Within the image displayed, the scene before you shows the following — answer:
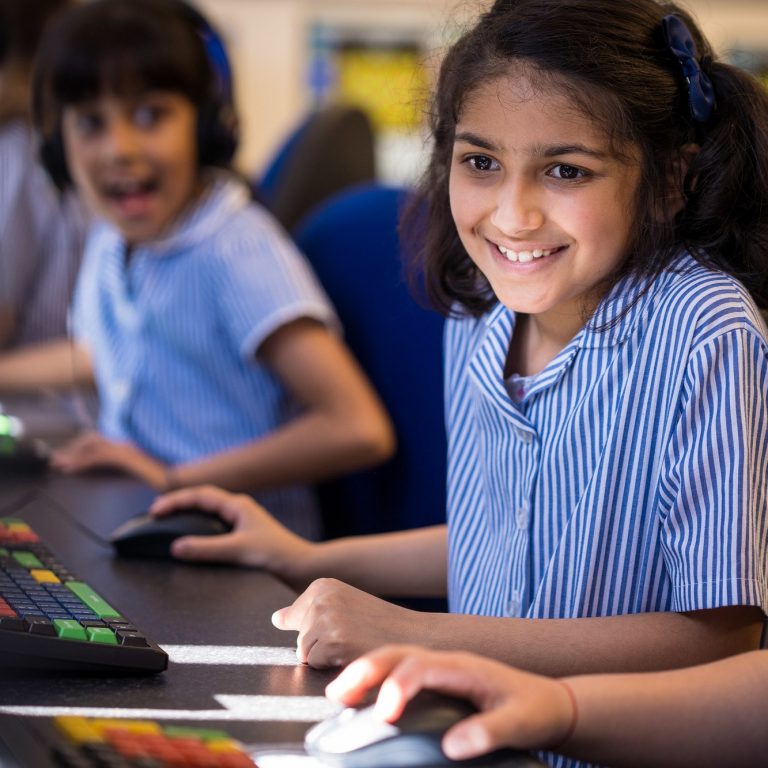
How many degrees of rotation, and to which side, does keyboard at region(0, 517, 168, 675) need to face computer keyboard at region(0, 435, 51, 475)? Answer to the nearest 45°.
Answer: approximately 90° to its left

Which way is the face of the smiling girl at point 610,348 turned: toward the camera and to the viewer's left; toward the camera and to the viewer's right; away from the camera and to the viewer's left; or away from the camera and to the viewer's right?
toward the camera and to the viewer's left

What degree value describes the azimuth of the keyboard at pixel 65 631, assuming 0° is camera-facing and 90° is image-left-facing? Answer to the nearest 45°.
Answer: approximately 270°

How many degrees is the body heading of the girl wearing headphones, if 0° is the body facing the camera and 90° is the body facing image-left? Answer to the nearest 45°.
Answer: approximately 45°

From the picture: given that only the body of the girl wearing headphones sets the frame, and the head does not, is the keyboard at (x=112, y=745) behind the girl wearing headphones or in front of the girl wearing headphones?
in front

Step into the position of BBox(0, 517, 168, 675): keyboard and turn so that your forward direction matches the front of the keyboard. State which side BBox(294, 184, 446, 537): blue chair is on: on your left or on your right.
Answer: on your left

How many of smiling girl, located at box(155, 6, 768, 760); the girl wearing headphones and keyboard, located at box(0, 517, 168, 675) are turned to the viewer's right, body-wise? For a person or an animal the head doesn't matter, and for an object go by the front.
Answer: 1

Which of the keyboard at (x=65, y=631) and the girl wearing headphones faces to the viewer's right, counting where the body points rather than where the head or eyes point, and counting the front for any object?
the keyboard
